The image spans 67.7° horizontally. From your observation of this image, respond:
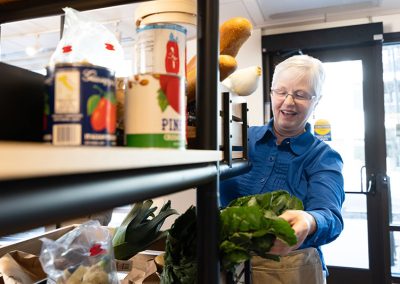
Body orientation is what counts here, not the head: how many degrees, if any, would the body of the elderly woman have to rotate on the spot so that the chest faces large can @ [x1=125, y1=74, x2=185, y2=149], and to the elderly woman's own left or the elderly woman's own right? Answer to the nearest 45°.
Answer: approximately 45° to the elderly woman's own left

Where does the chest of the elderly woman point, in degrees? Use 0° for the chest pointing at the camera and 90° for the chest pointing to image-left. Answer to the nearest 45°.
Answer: approximately 45°

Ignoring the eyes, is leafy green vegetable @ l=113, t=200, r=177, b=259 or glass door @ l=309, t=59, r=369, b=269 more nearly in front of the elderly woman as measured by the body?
the leafy green vegetable

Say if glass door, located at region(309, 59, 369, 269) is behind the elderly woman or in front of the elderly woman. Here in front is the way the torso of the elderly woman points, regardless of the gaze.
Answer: behind

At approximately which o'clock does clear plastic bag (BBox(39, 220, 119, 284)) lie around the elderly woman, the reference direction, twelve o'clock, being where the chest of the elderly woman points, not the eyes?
The clear plastic bag is roughly at 12 o'clock from the elderly woman.

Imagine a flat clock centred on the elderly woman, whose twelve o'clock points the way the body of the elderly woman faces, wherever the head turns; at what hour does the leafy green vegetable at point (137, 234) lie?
The leafy green vegetable is roughly at 12 o'clock from the elderly woman.
